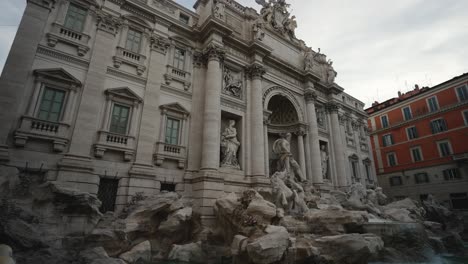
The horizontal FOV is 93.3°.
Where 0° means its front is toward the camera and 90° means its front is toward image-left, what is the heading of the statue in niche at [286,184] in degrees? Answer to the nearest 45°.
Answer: approximately 315°

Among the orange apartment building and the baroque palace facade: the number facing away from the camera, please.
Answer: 0

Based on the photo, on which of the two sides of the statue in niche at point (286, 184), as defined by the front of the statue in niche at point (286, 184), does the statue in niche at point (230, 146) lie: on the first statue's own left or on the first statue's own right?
on the first statue's own right

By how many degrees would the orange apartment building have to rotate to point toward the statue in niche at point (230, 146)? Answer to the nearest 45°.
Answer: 0° — it already faces it

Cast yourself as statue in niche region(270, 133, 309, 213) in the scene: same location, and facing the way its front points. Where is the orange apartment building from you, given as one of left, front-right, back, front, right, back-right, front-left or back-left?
left

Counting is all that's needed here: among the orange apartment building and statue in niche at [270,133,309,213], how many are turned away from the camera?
0

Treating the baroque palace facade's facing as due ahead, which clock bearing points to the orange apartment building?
The orange apartment building is roughly at 10 o'clock from the baroque palace facade.

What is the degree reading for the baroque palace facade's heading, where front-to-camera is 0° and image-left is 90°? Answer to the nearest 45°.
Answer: approximately 315°

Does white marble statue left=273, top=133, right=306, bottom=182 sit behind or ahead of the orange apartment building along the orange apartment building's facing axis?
ahead
